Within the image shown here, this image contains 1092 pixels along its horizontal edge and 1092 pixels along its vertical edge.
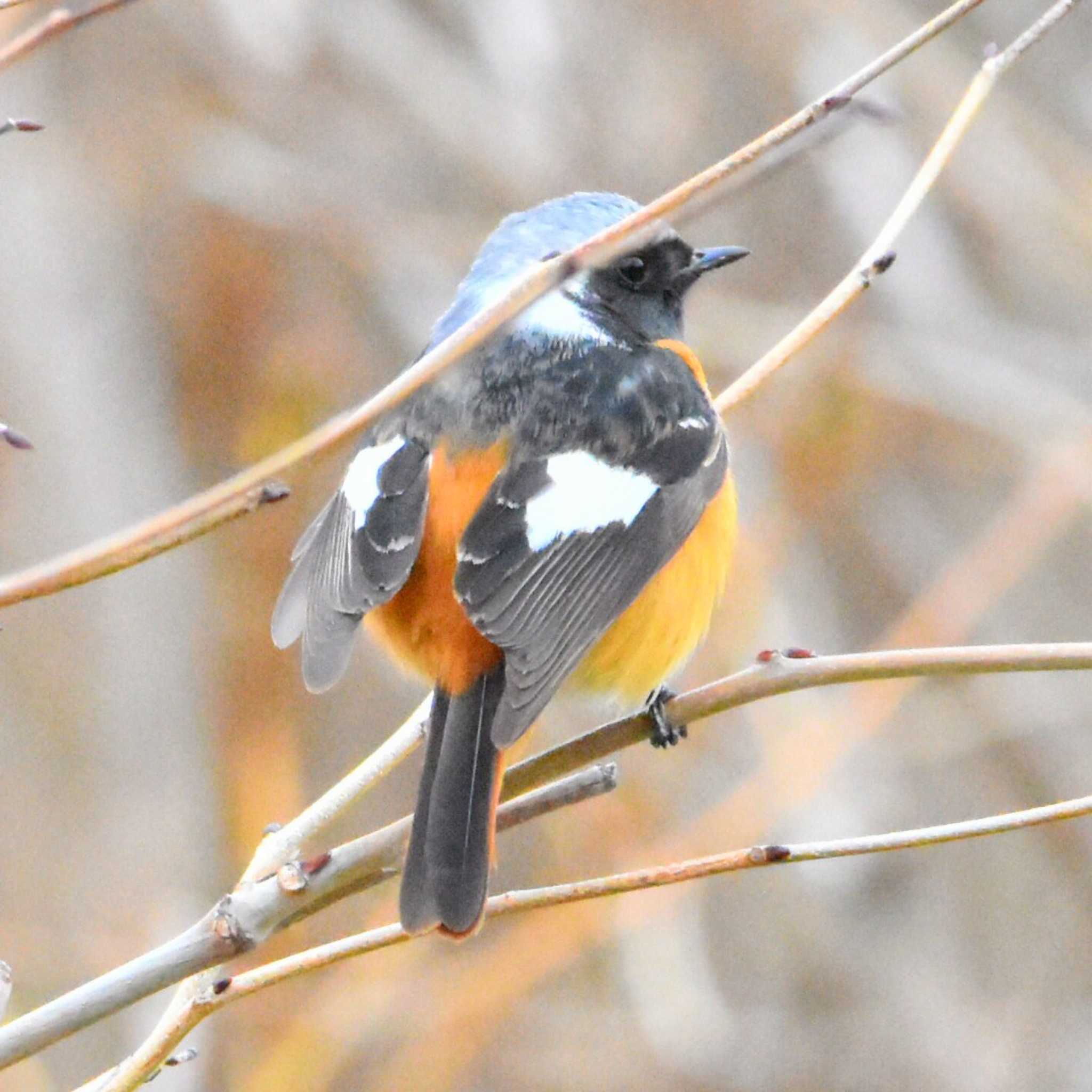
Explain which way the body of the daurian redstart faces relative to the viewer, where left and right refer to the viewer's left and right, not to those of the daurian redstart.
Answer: facing away from the viewer and to the right of the viewer

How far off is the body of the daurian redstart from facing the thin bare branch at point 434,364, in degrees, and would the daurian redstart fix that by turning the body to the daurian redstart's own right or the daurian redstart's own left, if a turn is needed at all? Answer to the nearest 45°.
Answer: approximately 135° to the daurian redstart's own right
